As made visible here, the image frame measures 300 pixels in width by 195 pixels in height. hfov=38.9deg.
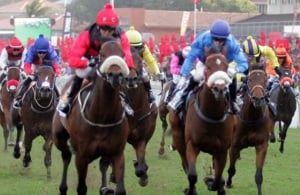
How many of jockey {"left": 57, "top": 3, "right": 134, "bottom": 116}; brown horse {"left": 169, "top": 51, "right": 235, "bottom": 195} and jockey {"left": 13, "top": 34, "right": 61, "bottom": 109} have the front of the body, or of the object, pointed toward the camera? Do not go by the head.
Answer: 3

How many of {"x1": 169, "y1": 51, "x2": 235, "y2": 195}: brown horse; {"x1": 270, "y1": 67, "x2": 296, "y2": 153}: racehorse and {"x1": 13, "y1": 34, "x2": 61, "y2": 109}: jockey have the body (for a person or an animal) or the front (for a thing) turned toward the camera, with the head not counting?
3

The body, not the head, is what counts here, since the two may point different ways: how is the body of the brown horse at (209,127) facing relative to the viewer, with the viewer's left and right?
facing the viewer

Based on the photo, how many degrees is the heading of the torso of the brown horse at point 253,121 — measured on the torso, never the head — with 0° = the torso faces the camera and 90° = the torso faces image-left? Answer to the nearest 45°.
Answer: approximately 0°

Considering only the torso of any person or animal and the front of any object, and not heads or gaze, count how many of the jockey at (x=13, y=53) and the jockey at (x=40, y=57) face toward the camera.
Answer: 2

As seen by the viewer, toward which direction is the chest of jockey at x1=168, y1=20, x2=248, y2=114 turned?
toward the camera

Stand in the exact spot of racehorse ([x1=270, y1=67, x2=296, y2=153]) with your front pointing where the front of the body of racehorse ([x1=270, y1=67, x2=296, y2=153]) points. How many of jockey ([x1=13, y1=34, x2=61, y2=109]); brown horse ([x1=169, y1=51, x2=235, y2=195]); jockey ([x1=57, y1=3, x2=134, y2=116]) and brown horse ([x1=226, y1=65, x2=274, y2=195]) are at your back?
0

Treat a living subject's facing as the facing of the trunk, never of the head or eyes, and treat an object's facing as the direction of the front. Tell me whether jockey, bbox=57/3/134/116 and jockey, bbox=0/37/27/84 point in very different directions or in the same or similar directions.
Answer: same or similar directions

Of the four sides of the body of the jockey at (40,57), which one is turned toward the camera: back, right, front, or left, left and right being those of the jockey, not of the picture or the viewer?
front

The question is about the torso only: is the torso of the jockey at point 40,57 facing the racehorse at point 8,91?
no

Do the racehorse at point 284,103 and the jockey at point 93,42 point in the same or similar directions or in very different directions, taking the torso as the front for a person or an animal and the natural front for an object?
same or similar directions
